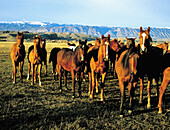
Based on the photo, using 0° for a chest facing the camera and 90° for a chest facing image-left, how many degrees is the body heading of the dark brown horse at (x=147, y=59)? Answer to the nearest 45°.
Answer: approximately 45°
